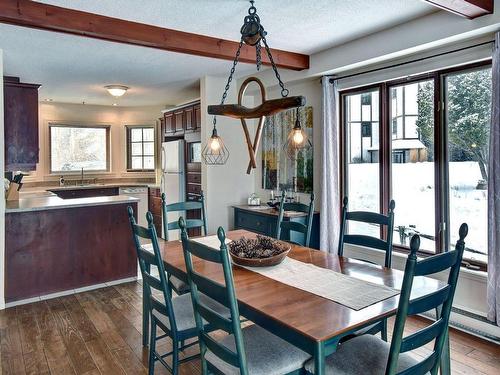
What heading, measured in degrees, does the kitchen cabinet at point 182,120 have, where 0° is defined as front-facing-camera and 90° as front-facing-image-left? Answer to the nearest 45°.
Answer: approximately 45°

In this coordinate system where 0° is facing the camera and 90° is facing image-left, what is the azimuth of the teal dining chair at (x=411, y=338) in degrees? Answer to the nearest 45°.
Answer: approximately 135°

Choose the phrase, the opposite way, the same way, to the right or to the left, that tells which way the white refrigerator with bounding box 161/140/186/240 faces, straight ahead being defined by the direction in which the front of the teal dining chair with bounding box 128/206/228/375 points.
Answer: the opposite way

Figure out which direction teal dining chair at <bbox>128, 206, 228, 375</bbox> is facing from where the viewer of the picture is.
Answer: facing away from the viewer and to the right of the viewer

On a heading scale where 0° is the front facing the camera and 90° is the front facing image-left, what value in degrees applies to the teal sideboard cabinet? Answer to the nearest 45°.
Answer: approximately 45°
